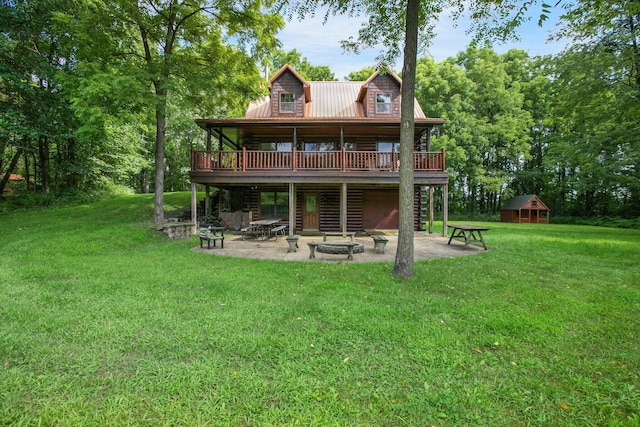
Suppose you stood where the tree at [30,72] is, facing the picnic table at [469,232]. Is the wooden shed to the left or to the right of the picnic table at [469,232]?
left

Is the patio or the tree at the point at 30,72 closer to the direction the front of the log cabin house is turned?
the patio

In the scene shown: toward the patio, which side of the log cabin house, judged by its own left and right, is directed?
front

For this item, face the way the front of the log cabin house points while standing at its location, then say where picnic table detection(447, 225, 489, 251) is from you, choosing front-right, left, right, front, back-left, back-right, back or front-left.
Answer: front-left

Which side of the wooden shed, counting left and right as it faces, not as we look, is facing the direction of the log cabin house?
right

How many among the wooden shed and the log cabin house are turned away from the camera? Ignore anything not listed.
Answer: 0

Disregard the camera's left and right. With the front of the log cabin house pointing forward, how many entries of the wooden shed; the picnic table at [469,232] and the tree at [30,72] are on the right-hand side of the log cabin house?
1

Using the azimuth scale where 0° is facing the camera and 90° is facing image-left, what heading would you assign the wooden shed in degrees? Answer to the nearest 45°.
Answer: approximately 315°

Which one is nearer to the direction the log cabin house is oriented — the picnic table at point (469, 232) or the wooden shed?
the picnic table

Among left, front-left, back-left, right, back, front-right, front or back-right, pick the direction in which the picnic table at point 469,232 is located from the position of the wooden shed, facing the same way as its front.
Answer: front-right

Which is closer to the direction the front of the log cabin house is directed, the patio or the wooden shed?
the patio

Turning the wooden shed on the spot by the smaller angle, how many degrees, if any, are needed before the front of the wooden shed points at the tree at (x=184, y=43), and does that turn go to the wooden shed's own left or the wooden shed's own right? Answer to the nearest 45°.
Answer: approximately 90° to the wooden shed's own right

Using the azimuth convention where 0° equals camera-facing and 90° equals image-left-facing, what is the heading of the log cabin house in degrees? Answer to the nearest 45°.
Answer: approximately 0°

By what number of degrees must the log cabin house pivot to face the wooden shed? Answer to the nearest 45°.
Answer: approximately 135° to its left
